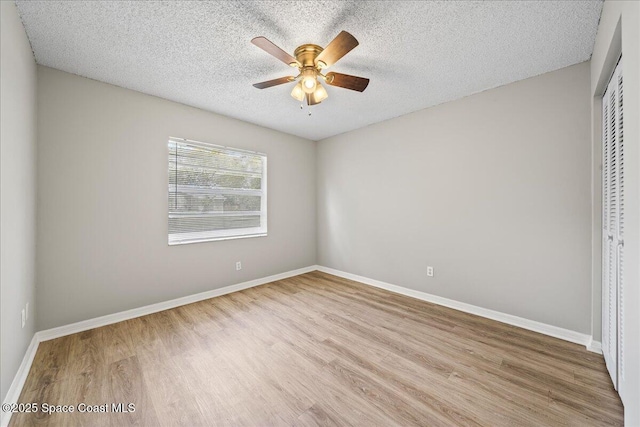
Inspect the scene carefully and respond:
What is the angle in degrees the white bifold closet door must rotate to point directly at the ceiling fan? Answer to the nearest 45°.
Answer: approximately 45° to its left

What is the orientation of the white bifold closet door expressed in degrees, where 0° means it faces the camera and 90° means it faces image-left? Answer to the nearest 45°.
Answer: approximately 90°
